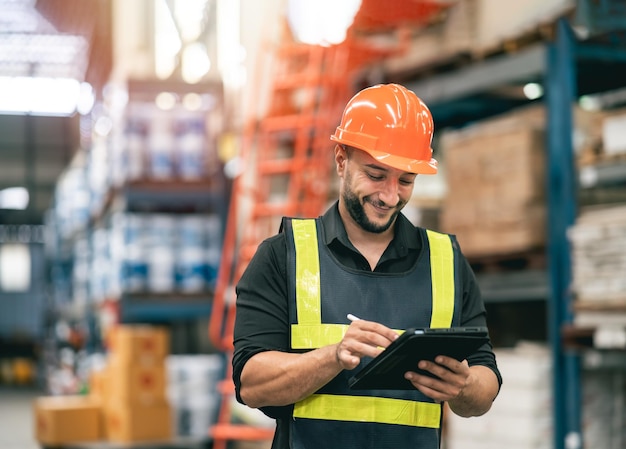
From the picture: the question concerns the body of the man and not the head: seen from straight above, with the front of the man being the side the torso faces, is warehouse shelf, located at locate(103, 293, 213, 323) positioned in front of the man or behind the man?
behind

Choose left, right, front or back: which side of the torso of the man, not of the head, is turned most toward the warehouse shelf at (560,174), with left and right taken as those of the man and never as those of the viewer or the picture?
back

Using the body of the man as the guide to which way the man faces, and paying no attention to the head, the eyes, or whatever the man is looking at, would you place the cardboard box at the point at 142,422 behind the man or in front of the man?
behind

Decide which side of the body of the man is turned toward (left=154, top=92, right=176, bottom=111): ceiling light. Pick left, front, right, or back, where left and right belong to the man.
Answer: back

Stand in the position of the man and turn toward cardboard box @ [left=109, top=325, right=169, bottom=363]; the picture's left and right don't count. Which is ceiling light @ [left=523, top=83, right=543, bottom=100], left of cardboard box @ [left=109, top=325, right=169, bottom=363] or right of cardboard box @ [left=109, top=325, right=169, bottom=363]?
right

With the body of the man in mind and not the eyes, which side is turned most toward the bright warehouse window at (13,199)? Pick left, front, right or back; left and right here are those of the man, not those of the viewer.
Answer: back

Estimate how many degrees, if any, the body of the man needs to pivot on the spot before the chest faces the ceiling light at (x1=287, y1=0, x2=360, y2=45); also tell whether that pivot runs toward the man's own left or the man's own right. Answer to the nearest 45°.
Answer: approximately 180°

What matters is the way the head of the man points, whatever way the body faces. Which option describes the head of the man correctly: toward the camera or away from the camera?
toward the camera

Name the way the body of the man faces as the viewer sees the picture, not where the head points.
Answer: toward the camera

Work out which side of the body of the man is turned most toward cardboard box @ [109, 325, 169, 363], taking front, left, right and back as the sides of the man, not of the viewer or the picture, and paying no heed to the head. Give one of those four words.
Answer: back
